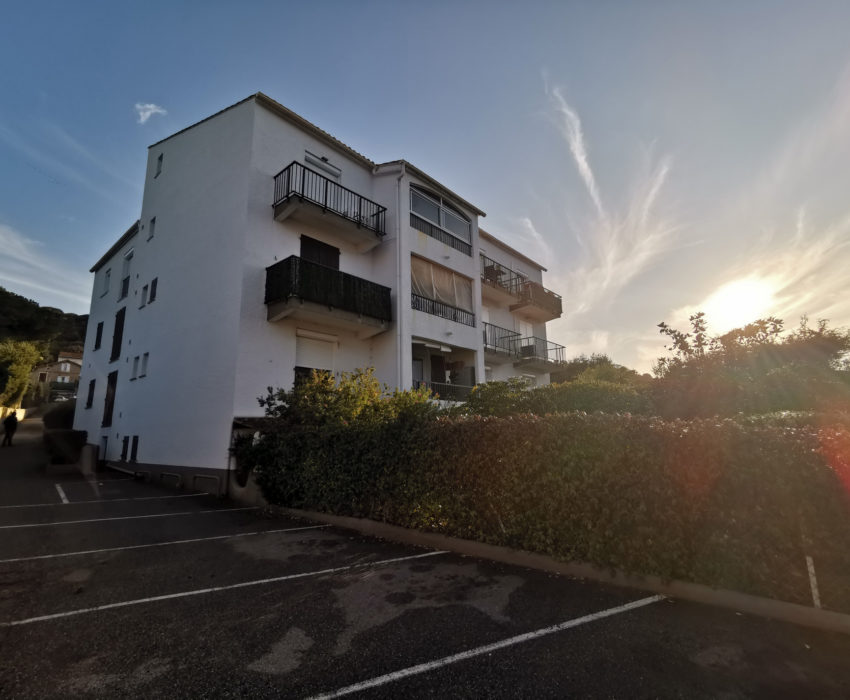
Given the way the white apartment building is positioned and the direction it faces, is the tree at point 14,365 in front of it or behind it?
behind

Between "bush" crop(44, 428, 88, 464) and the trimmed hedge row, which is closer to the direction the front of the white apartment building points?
the trimmed hedge row

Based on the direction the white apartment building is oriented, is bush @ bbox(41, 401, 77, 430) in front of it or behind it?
behind

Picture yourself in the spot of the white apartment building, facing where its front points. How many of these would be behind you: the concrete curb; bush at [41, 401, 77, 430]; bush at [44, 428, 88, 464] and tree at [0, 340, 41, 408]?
3

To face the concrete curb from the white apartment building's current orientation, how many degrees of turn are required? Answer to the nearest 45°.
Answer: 0° — it already faces it

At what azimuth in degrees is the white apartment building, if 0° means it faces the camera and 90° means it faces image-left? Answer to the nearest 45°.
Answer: approximately 315°

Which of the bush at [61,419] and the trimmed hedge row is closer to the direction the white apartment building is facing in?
the trimmed hedge row

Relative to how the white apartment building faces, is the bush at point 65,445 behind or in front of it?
behind

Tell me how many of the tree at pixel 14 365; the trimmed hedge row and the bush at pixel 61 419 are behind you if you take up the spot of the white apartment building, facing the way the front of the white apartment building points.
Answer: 2

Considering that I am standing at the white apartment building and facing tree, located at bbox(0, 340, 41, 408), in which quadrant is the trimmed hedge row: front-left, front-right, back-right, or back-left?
back-left

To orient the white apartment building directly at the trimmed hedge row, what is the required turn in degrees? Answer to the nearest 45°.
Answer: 0° — it already faces it
